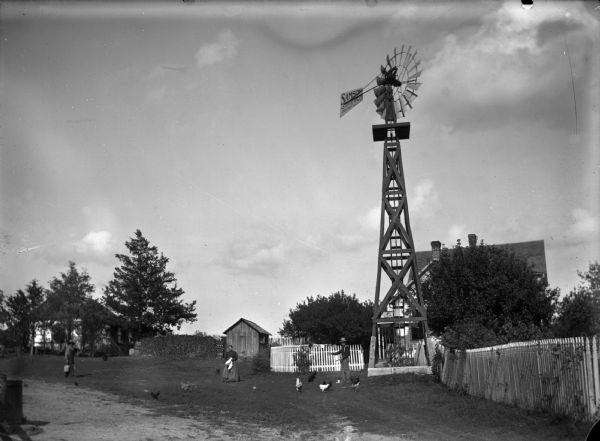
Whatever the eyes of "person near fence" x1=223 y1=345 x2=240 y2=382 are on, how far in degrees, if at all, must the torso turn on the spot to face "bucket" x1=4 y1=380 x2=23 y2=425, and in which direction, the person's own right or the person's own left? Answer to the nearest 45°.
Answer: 0° — they already face it

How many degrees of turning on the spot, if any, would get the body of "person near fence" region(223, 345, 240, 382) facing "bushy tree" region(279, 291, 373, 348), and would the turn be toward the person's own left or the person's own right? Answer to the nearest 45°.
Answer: approximately 180°

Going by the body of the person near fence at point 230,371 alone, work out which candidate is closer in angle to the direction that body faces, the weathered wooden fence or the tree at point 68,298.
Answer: the weathered wooden fence

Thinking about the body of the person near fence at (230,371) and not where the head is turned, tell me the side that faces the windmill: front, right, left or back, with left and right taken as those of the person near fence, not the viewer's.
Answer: left

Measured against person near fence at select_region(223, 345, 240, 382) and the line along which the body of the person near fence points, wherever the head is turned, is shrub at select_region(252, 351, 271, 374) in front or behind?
behind

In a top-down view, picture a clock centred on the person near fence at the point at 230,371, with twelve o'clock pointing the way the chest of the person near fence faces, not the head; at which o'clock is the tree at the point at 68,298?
The tree is roughly at 5 o'clock from the person near fence.

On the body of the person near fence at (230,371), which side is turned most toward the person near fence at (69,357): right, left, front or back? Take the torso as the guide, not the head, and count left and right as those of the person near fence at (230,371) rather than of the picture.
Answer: right

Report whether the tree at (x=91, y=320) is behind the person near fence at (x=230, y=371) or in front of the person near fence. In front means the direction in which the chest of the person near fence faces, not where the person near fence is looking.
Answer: behind

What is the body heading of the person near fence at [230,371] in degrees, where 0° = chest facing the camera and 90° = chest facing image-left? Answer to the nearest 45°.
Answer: approximately 0°

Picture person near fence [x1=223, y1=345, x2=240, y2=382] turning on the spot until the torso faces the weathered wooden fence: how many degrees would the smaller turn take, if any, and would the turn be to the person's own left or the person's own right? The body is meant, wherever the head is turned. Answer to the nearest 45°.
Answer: approximately 45° to the person's own left

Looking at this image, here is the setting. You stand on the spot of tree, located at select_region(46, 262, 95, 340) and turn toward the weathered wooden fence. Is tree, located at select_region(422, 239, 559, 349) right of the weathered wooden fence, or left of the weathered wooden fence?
left

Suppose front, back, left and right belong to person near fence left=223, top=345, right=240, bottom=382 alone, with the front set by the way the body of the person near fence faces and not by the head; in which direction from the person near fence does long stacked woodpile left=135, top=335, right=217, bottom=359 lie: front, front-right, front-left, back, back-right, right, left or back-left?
back
